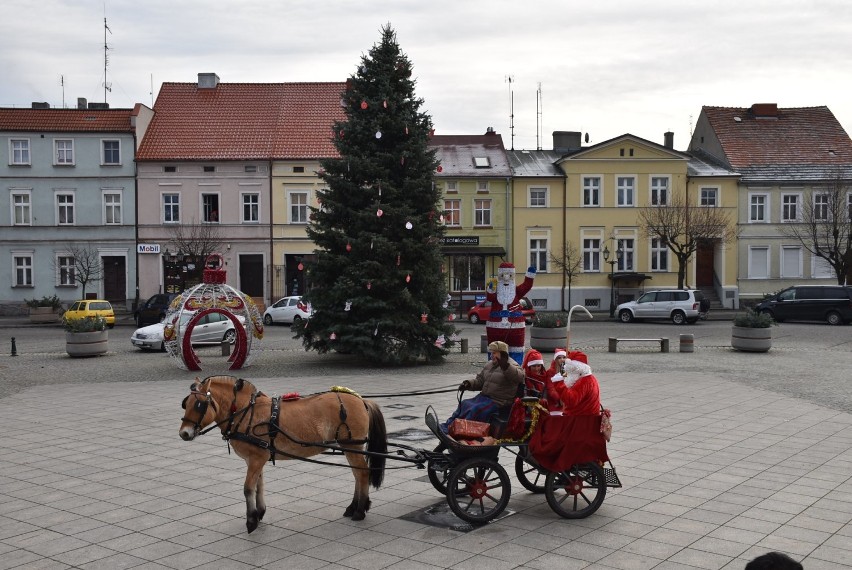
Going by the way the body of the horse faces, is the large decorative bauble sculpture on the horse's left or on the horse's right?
on the horse's right

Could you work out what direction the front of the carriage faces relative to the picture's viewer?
facing to the left of the viewer

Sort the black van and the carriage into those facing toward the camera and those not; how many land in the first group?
0

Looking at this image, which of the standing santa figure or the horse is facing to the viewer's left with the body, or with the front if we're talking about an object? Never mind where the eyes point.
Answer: the horse

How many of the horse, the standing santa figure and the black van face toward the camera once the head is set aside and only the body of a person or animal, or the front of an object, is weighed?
1

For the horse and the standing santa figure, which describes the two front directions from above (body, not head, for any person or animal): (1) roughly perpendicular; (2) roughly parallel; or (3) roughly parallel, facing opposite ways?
roughly perpendicular

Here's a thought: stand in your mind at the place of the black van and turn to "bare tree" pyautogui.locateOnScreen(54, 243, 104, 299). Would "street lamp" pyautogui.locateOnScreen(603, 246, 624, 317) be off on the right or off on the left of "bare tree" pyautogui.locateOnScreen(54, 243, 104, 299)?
right

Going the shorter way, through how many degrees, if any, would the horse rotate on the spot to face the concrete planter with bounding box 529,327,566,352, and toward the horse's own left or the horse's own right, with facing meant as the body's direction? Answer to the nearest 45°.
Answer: approximately 135° to the horse's own right

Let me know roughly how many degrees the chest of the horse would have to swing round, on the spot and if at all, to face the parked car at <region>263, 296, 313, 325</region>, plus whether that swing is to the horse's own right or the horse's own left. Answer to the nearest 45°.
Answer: approximately 90° to the horse's own right

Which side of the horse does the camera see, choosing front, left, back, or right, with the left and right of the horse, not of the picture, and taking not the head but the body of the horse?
left

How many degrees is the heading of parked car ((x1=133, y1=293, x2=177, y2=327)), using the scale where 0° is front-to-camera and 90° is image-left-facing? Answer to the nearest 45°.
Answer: approximately 45°

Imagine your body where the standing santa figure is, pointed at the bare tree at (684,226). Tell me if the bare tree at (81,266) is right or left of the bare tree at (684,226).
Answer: left

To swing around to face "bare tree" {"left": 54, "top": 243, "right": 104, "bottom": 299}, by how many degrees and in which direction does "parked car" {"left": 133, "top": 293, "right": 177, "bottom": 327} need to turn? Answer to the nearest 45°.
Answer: approximately 45° to its right
